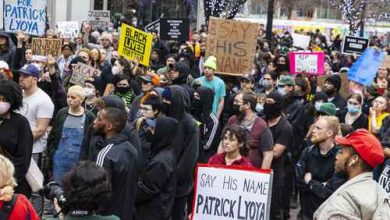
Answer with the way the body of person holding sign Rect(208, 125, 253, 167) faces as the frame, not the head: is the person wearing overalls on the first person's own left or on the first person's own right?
on the first person's own right

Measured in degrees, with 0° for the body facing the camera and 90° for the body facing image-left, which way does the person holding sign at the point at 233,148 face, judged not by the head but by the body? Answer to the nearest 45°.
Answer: approximately 45°

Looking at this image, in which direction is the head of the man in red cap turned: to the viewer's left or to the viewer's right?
to the viewer's left

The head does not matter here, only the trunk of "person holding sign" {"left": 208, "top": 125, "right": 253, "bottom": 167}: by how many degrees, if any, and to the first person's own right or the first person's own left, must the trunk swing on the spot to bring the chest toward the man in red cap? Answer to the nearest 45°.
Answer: approximately 45° to the first person's own left
